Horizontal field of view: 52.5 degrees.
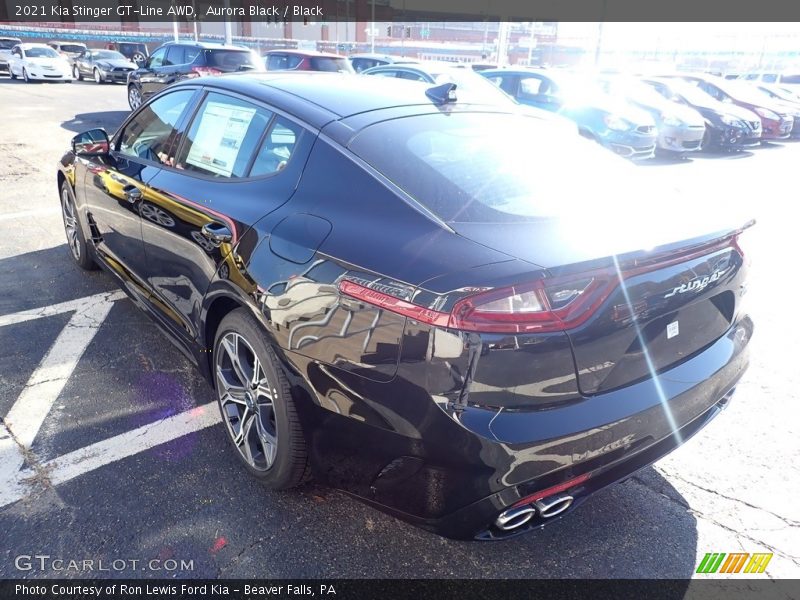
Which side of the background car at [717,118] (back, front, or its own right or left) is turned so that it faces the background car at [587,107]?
right

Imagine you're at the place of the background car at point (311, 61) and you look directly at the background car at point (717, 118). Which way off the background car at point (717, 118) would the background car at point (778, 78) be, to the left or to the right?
left

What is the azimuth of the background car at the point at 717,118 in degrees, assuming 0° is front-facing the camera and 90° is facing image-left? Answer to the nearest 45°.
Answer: approximately 315°

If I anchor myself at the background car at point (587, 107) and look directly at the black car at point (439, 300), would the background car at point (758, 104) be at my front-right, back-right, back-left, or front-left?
back-left

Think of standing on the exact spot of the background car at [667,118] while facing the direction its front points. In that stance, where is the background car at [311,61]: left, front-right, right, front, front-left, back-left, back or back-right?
back-right

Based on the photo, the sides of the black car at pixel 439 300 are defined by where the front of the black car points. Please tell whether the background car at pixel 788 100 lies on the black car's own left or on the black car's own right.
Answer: on the black car's own right

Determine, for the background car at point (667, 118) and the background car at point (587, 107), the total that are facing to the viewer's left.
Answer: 0

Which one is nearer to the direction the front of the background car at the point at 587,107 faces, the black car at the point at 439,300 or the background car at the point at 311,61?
the black car

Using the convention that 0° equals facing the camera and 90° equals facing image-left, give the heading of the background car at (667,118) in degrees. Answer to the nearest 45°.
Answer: approximately 315°

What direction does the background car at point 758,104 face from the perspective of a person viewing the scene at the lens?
facing the viewer and to the right of the viewer

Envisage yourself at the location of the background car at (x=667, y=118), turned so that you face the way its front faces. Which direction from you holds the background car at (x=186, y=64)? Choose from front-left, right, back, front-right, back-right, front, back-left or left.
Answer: back-right

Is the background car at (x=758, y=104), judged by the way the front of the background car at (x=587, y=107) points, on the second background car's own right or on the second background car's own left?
on the second background car's own left

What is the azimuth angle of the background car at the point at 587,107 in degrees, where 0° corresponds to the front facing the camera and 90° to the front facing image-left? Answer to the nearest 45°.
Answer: approximately 315°
